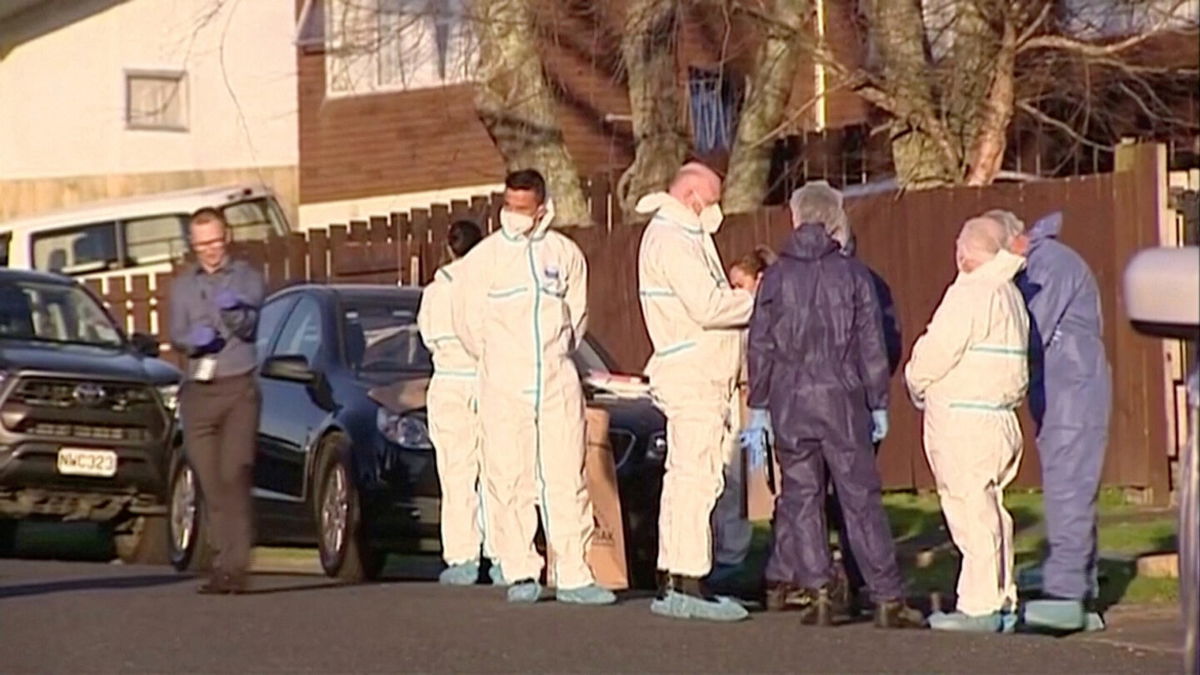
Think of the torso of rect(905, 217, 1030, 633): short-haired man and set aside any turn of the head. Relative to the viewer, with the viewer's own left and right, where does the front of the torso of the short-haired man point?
facing to the left of the viewer

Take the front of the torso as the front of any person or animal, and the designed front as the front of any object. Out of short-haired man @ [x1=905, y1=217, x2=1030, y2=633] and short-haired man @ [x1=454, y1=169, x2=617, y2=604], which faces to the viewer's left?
short-haired man @ [x1=905, y1=217, x2=1030, y2=633]

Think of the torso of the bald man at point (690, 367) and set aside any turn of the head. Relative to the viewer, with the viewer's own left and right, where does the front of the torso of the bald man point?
facing to the right of the viewer

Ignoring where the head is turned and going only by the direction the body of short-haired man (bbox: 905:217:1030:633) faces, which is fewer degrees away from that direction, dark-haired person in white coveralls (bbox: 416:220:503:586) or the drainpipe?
the dark-haired person in white coveralls

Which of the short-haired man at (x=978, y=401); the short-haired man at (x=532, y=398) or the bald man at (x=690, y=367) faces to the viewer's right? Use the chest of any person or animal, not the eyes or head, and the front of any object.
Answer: the bald man

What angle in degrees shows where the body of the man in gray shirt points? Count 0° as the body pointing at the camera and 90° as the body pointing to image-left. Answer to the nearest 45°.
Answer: approximately 0°

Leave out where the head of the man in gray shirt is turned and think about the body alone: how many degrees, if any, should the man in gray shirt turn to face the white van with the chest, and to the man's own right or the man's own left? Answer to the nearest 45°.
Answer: approximately 180°
